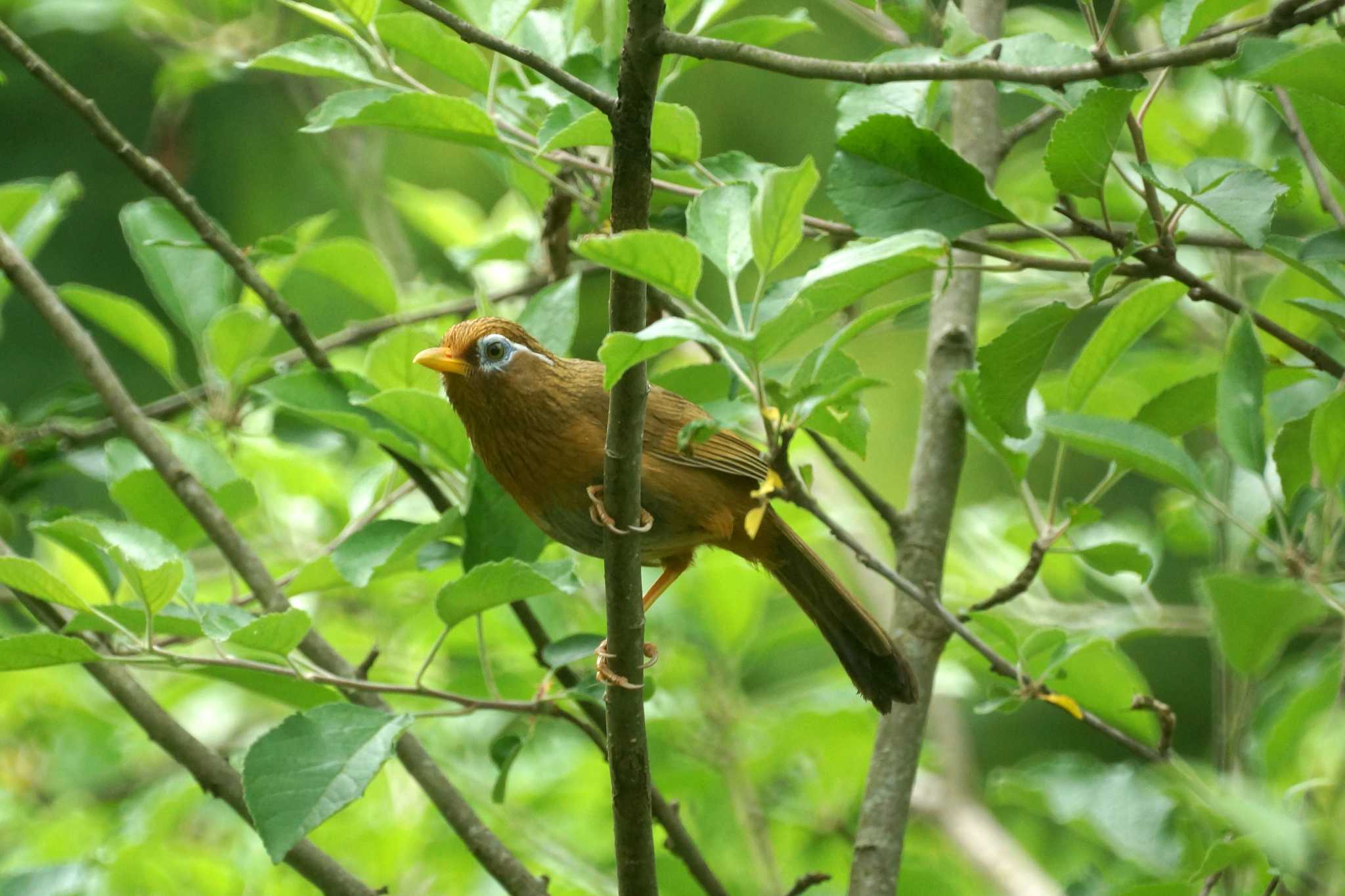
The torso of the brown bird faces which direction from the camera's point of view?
to the viewer's left

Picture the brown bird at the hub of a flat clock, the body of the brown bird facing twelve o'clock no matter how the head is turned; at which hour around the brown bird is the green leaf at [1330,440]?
The green leaf is roughly at 7 o'clock from the brown bird.

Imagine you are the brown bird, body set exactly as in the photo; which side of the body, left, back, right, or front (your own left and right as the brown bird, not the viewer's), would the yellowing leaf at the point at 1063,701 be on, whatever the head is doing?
back

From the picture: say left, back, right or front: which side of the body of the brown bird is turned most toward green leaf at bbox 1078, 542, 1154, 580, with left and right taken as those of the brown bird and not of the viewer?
back

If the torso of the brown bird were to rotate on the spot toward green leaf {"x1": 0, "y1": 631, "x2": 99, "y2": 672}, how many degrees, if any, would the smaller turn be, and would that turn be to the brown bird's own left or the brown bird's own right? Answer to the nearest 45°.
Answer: approximately 45° to the brown bird's own left

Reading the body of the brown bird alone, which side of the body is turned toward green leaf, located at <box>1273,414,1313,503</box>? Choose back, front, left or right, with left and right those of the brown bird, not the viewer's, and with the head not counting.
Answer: back
